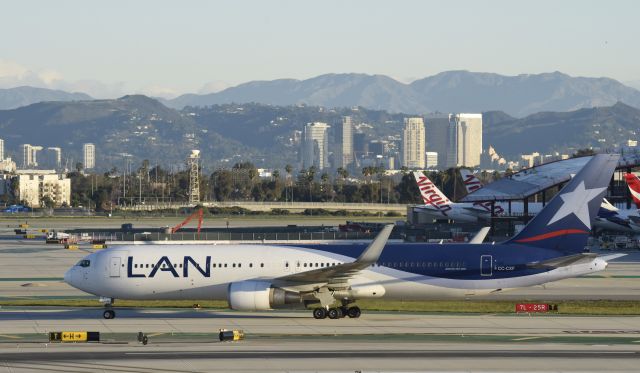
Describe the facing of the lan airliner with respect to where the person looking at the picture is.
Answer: facing to the left of the viewer
